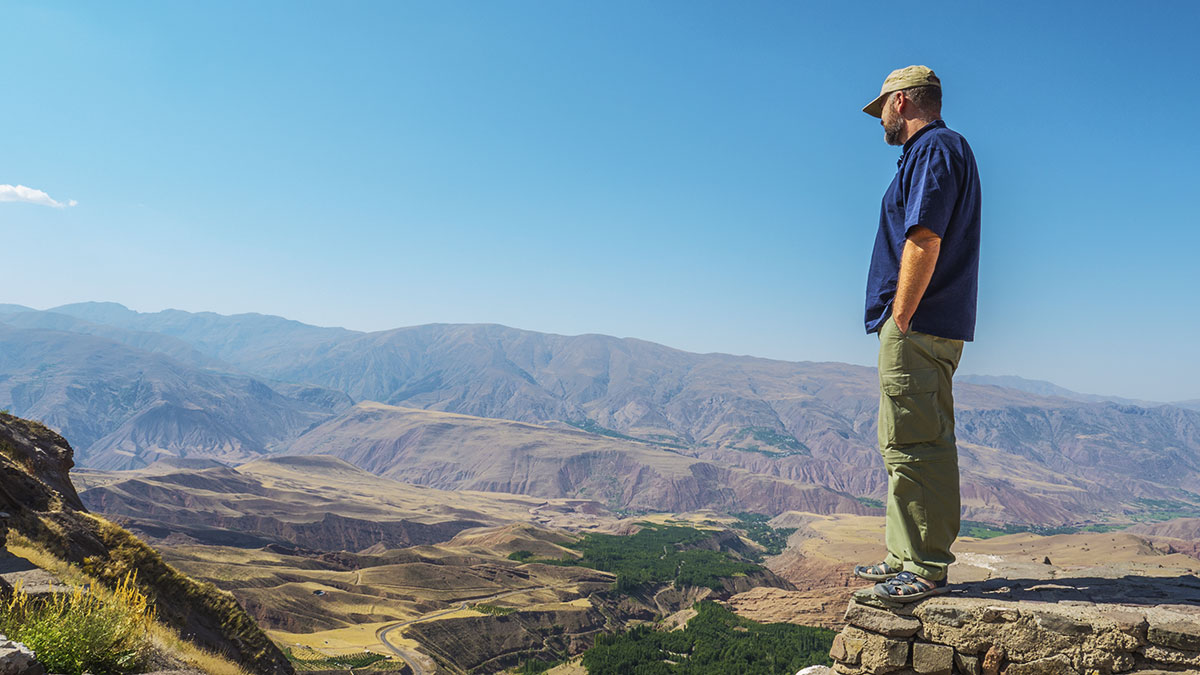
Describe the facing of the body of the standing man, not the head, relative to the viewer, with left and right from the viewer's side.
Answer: facing to the left of the viewer

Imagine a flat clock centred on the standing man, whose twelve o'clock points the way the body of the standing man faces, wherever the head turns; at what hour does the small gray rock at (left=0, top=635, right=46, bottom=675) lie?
The small gray rock is roughly at 11 o'clock from the standing man.

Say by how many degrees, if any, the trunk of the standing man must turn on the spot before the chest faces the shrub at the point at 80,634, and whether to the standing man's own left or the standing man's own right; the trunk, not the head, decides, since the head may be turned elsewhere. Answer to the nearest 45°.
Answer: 0° — they already face it

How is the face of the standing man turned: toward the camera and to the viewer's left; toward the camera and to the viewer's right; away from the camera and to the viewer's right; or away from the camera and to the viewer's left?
away from the camera and to the viewer's left
